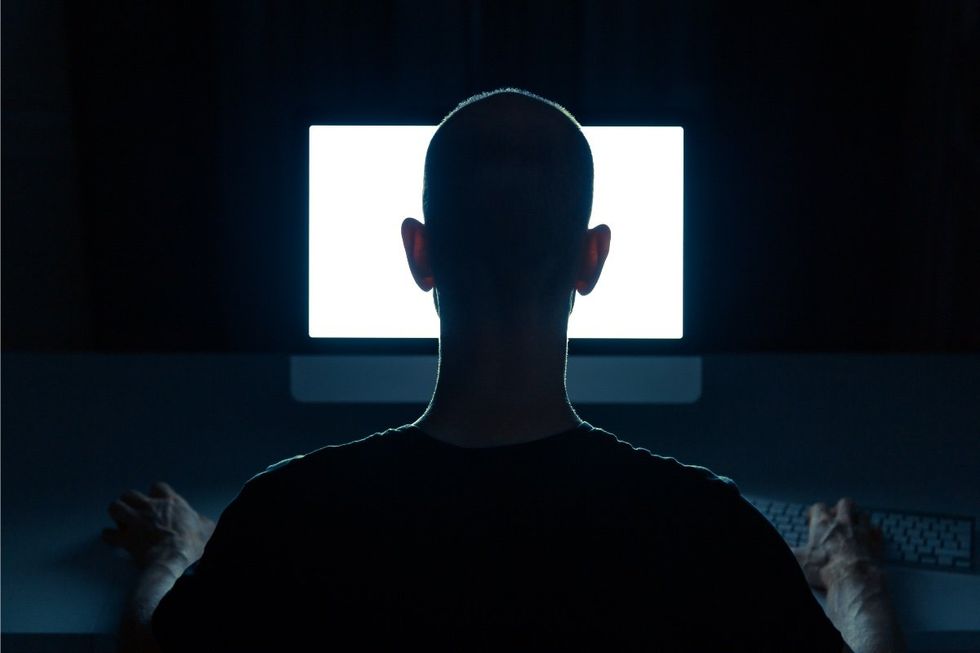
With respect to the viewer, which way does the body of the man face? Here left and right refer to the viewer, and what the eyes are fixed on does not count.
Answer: facing away from the viewer

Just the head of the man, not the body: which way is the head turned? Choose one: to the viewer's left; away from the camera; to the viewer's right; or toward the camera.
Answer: away from the camera

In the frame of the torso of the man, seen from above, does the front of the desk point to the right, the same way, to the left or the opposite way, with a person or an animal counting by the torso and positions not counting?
the opposite way

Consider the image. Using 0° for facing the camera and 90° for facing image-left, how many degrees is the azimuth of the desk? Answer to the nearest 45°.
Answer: approximately 0°

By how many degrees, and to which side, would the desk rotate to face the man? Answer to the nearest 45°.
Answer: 0° — it already faces them

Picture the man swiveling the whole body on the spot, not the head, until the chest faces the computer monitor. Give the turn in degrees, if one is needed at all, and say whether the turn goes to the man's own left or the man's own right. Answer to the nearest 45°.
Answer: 0° — they already face it

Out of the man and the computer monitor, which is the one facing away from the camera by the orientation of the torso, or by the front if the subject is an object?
the man

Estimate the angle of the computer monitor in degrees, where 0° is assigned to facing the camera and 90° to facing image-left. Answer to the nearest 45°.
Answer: approximately 0°
